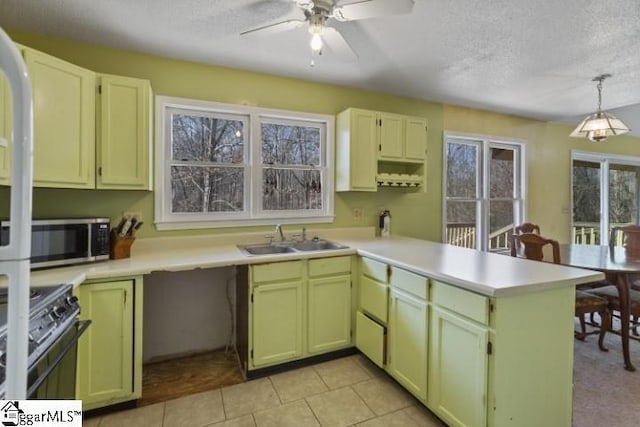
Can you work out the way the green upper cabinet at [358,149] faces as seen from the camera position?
facing the viewer and to the right of the viewer

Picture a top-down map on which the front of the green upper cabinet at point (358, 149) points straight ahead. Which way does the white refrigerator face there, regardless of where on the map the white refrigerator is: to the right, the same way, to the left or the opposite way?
to the left

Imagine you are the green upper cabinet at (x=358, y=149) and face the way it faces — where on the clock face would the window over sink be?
The window over sink is roughly at 4 o'clock from the green upper cabinet.

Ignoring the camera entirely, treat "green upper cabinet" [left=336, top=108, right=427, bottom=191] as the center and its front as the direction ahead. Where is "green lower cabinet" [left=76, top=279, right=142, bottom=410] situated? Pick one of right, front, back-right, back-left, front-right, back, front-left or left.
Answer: right

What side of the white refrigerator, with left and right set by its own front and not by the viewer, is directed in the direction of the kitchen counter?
front

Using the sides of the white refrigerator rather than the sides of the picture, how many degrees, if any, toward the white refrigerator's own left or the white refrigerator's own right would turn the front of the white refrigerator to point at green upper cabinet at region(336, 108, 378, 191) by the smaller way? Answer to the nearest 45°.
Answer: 0° — it already faces it

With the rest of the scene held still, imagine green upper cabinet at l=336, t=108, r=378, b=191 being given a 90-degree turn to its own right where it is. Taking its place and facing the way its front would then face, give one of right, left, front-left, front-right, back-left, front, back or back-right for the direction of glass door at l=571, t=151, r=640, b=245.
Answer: back

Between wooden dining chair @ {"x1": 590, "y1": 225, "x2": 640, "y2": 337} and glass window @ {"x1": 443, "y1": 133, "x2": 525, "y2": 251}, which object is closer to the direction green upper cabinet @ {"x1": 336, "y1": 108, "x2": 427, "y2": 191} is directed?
the wooden dining chair

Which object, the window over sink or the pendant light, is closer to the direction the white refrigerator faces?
the pendant light

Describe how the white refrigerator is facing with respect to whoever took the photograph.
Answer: facing to the right of the viewer

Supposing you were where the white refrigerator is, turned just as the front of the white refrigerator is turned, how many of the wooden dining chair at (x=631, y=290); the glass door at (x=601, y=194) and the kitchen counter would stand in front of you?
3

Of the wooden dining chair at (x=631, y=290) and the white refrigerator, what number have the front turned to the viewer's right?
1

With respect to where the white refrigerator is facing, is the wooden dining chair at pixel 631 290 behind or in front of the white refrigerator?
in front

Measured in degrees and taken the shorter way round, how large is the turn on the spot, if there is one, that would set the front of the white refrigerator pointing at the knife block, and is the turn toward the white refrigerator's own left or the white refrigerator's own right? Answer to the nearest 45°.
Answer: approximately 90° to the white refrigerator's own left
